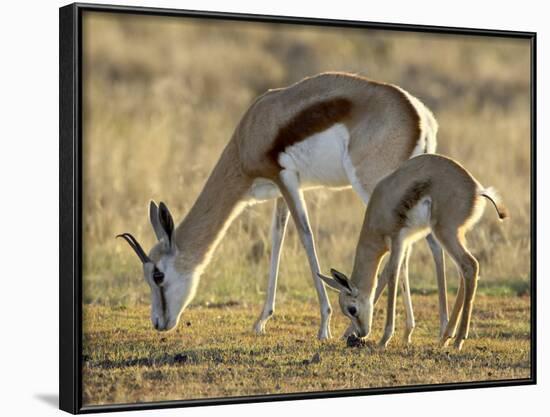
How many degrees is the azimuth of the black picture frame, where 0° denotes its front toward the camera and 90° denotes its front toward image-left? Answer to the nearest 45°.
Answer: approximately 315°
